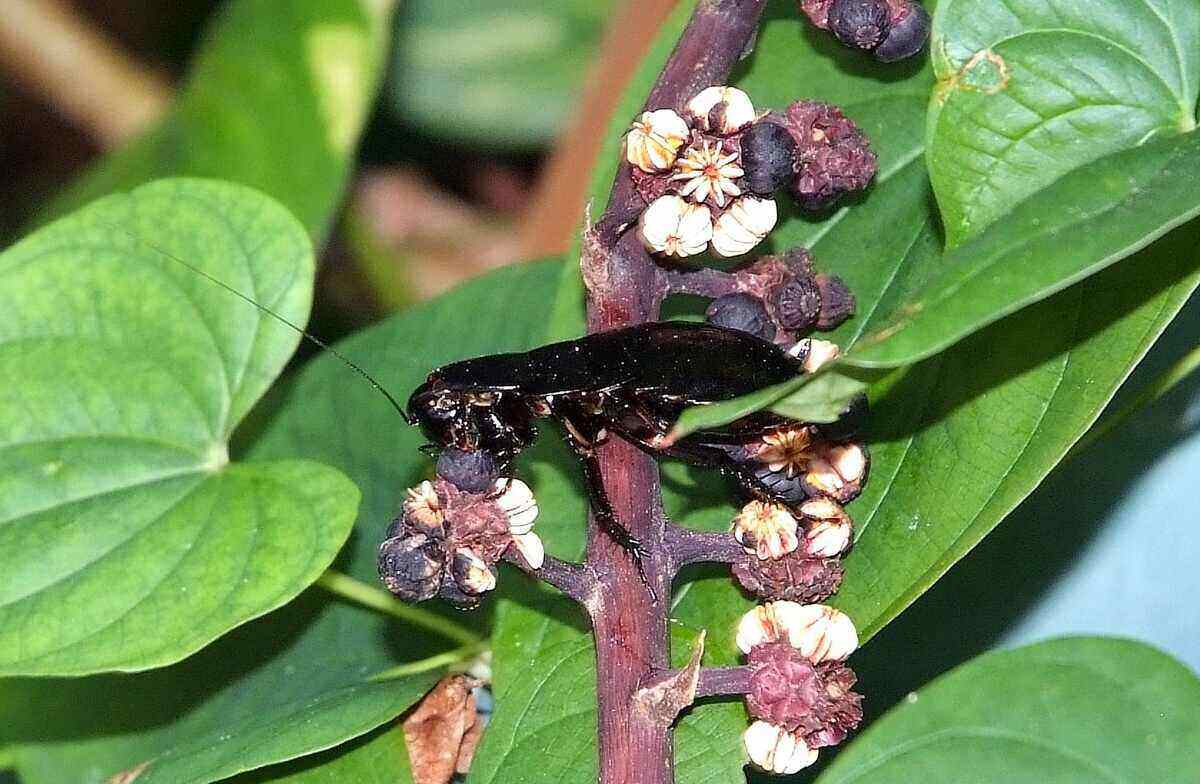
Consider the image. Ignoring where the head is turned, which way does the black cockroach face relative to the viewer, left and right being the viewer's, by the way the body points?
facing to the left of the viewer

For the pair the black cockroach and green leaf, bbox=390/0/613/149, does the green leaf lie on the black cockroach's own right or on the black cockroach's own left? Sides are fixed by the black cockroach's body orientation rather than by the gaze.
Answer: on the black cockroach's own right

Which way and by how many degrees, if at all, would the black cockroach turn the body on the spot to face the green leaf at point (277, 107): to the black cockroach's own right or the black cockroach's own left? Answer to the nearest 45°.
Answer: approximately 45° to the black cockroach's own right
